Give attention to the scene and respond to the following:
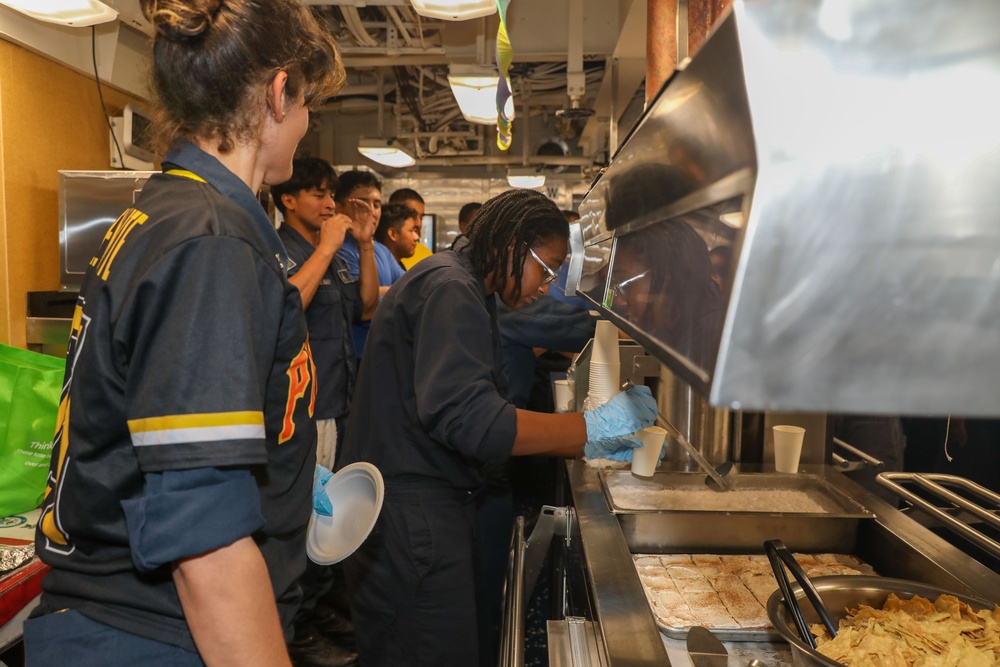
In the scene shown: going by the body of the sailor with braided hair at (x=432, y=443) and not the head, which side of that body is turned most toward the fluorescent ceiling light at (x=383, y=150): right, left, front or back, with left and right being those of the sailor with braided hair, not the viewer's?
left

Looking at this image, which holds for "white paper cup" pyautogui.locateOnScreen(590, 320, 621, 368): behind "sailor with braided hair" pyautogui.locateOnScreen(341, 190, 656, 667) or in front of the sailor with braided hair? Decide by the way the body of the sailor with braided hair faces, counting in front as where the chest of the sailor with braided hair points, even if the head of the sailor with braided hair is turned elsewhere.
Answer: in front

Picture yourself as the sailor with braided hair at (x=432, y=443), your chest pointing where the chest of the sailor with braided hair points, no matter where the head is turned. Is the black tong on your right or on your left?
on your right

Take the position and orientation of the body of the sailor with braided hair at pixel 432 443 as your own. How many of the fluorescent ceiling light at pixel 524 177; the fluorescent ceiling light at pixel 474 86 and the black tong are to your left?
2

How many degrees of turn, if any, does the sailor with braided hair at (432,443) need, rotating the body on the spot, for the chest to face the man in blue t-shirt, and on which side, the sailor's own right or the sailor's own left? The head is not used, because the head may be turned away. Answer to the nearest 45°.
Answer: approximately 90° to the sailor's own left

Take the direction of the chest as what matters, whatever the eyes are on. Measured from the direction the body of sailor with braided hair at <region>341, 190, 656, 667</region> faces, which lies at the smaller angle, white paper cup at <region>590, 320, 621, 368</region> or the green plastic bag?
the white paper cup

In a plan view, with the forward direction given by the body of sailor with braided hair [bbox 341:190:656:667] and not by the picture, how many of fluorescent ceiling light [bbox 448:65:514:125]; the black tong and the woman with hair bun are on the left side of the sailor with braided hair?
1

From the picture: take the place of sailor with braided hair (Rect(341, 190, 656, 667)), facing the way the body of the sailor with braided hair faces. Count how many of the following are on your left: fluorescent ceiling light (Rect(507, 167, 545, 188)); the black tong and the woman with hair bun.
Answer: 1

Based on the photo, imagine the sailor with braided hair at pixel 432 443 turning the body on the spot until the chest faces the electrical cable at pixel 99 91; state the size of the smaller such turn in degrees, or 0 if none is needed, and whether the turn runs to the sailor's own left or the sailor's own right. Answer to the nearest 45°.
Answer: approximately 135° to the sailor's own left

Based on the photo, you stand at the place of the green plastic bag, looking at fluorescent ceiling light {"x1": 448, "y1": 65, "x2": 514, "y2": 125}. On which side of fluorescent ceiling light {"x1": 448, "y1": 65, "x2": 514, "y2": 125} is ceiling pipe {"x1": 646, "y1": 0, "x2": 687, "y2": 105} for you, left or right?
right

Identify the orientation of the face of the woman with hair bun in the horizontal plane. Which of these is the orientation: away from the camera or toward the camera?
away from the camera

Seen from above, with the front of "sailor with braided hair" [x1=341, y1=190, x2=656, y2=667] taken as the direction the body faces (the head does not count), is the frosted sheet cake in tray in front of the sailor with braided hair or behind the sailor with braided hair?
in front

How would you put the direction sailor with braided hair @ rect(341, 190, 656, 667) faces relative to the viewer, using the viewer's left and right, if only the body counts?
facing to the right of the viewer
